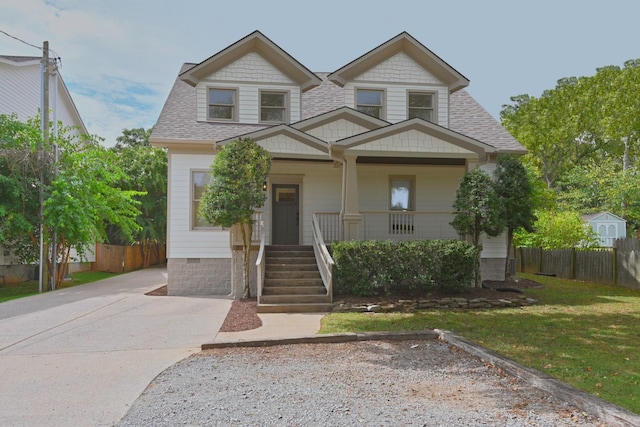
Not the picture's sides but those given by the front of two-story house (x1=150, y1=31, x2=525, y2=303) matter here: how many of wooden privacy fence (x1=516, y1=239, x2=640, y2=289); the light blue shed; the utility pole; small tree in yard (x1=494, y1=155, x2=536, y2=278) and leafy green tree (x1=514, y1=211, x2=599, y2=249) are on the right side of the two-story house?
1

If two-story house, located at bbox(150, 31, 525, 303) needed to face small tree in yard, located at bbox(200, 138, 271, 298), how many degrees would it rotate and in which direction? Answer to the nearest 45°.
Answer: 0° — it already faces it

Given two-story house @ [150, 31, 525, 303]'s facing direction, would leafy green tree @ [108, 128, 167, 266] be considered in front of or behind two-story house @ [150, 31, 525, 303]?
behind

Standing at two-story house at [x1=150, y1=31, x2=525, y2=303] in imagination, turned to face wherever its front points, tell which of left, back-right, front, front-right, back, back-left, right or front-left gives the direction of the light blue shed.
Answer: back-left

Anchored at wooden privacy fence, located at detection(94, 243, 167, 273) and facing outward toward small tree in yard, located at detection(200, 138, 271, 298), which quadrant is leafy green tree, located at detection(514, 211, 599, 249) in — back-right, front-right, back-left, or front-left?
front-left

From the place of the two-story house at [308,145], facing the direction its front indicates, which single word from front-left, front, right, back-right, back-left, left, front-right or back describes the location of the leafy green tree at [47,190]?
right

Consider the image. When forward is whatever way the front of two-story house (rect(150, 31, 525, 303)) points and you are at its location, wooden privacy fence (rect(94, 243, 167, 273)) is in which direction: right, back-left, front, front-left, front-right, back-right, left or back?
back-right

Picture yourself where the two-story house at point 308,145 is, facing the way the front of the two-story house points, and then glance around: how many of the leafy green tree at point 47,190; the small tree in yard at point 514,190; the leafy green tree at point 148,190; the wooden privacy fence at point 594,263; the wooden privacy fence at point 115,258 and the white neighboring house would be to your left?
2

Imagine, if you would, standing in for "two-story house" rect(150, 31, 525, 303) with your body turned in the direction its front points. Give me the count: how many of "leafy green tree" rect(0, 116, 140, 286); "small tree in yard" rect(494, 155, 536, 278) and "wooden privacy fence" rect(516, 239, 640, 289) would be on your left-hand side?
2

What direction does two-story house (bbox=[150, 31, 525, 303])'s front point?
toward the camera

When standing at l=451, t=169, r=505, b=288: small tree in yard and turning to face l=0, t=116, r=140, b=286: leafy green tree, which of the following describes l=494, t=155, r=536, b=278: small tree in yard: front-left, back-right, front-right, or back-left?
back-right

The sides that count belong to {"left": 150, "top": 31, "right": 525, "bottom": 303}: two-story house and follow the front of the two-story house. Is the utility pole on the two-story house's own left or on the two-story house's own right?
on the two-story house's own right

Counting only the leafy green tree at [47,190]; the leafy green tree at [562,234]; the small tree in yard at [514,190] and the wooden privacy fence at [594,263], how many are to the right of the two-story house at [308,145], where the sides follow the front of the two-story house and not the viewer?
1

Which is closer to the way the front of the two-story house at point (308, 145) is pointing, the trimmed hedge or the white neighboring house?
the trimmed hedge

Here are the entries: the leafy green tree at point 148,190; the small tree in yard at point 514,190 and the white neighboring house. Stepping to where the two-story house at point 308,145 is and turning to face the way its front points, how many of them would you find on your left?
1

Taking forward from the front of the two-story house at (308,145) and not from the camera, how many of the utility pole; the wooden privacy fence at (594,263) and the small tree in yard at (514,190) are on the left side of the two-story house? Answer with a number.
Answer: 2

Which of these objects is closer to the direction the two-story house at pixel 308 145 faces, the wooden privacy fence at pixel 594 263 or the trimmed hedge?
the trimmed hedge

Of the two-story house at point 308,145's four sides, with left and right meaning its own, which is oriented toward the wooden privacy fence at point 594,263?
left

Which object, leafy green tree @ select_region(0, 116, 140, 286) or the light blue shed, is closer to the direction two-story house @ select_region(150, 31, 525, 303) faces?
the leafy green tree
